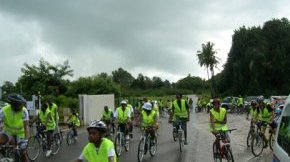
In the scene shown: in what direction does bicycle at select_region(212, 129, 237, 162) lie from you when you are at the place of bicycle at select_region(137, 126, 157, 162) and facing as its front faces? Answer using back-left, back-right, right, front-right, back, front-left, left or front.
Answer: left

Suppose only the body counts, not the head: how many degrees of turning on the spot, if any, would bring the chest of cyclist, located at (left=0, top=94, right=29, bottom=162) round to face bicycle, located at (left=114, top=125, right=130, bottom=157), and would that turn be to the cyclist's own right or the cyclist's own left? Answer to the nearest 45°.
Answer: approximately 135° to the cyclist's own left

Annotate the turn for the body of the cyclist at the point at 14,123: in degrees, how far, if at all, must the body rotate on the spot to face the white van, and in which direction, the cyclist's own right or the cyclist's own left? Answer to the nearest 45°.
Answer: approximately 45° to the cyclist's own left

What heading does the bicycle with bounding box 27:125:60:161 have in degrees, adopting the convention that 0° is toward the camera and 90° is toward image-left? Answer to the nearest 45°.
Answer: approximately 45°

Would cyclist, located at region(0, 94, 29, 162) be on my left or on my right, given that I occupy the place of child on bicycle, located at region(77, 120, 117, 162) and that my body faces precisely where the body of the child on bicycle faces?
on my right

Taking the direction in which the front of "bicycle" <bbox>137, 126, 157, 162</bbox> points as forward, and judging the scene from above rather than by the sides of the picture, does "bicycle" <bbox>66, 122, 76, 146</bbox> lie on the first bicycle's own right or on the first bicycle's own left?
on the first bicycle's own right

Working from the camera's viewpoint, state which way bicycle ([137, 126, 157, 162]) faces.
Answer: facing the viewer and to the left of the viewer

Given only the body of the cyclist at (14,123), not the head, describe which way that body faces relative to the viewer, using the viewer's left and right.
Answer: facing the viewer
